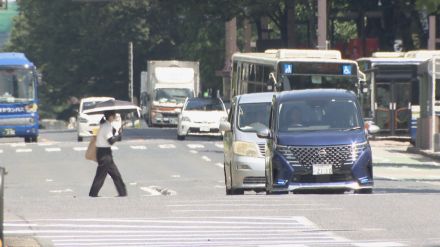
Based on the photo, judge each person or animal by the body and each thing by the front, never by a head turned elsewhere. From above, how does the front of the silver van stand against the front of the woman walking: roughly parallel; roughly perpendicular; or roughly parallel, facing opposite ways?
roughly perpendicular

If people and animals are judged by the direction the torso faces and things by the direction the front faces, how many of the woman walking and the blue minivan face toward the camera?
1

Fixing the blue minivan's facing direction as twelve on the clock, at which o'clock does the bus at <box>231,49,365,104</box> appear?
The bus is roughly at 6 o'clock from the blue minivan.

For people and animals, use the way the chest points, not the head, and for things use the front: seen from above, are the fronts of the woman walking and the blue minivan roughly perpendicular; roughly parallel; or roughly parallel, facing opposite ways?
roughly perpendicular

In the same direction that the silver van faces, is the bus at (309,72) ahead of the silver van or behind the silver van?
behind

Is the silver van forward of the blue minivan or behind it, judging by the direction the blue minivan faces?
behind
